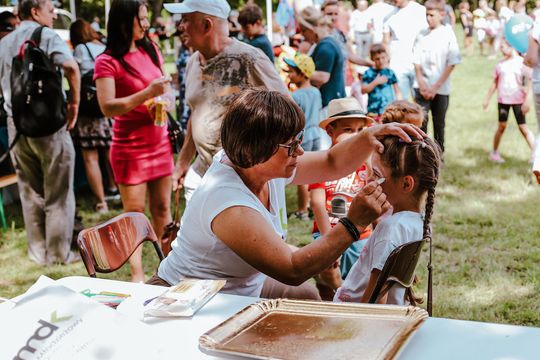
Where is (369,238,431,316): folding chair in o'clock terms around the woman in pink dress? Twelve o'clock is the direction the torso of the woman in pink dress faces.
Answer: The folding chair is roughly at 1 o'clock from the woman in pink dress.

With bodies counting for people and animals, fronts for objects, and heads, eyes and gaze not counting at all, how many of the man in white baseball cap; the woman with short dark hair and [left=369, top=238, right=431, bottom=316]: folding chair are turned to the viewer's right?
1

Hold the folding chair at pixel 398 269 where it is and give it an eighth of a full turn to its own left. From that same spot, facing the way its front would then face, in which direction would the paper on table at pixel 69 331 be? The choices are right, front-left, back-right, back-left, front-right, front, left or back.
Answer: front-left

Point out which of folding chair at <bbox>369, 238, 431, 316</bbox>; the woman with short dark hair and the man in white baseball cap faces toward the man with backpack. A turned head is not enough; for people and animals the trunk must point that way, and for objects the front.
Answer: the folding chair

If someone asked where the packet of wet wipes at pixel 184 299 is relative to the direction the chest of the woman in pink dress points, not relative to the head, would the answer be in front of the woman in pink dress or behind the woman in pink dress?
in front

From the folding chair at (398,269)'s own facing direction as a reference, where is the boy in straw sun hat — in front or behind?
in front

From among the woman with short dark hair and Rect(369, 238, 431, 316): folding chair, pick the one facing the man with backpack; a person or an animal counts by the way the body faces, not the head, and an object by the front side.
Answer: the folding chair

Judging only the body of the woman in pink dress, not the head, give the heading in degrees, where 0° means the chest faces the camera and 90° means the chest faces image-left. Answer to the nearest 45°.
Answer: approximately 315°

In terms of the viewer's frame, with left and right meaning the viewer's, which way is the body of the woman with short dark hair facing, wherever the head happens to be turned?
facing to the right of the viewer

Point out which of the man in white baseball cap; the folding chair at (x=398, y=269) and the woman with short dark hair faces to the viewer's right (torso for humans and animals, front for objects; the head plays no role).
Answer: the woman with short dark hair

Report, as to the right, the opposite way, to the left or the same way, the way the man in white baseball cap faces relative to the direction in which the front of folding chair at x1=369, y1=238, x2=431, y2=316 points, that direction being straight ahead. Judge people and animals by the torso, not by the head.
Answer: to the left

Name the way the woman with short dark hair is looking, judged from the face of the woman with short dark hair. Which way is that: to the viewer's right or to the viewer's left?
to the viewer's right

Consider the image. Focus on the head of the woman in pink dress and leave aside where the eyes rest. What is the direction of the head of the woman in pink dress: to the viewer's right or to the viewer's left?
to the viewer's right

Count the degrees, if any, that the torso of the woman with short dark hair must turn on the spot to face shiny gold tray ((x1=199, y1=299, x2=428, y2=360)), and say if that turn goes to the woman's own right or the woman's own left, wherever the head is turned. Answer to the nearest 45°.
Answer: approximately 90° to the woman's own right

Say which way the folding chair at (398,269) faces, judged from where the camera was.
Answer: facing away from the viewer and to the left of the viewer
